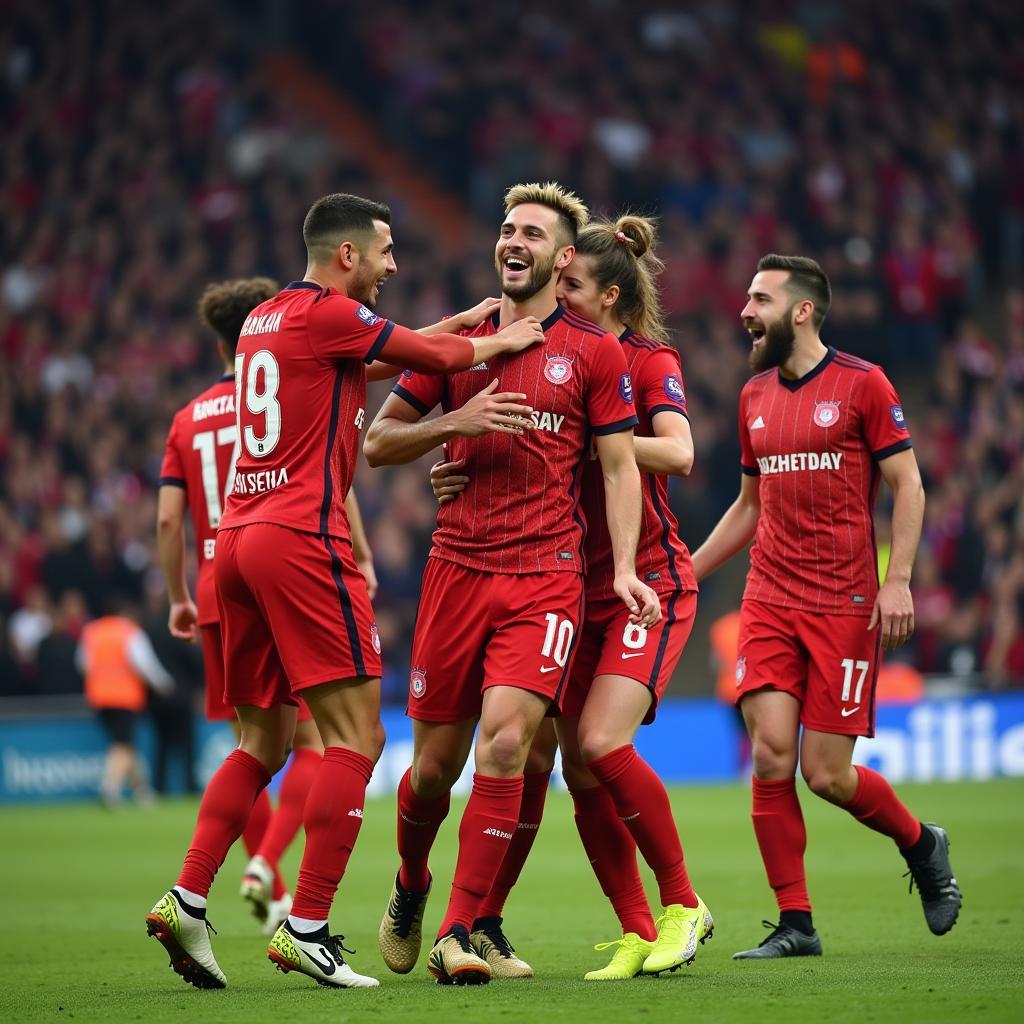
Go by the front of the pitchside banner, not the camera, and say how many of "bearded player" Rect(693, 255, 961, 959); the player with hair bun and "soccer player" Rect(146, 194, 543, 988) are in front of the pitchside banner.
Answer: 3

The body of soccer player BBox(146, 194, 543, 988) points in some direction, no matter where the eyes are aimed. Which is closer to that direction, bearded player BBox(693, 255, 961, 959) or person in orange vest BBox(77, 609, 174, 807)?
the bearded player

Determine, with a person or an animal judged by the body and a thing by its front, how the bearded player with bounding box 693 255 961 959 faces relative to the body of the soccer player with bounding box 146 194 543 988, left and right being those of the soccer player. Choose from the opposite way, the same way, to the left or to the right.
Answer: the opposite way

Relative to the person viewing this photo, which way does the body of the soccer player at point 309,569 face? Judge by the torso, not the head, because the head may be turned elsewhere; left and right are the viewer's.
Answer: facing away from the viewer and to the right of the viewer

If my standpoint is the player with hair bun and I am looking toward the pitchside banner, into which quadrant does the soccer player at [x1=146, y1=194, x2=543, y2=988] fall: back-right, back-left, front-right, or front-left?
back-left

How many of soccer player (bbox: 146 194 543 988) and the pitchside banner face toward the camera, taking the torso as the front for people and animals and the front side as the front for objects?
1

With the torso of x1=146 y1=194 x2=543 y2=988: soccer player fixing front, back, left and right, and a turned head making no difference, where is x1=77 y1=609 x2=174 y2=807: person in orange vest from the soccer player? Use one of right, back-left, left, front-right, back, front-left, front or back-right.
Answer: front-left

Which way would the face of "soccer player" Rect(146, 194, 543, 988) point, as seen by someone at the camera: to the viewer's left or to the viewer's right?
to the viewer's right

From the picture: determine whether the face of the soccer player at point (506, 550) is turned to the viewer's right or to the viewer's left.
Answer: to the viewer's left

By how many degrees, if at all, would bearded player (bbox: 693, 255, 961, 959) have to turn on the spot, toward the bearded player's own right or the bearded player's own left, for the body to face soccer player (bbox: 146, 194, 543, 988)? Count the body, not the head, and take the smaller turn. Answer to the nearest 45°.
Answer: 0° — they already face them

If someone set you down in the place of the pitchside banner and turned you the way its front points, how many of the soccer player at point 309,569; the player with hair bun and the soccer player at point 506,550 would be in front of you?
3
